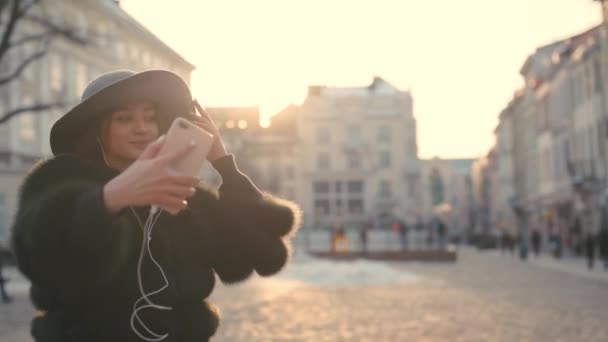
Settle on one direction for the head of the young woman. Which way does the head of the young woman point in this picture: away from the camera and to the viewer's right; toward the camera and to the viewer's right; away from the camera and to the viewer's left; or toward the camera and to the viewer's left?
toward the camera and to the viewer's right

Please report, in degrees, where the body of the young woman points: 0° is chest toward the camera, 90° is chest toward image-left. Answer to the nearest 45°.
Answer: approximately 315°

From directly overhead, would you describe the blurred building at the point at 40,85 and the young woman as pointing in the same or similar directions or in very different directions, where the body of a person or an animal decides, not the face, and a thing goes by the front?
same or similar directions

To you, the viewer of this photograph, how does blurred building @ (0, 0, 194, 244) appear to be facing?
facing the viewer and to the right of the viewer

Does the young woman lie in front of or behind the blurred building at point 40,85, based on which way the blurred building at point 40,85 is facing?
in front

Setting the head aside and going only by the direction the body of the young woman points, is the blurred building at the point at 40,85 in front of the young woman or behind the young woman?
behind
